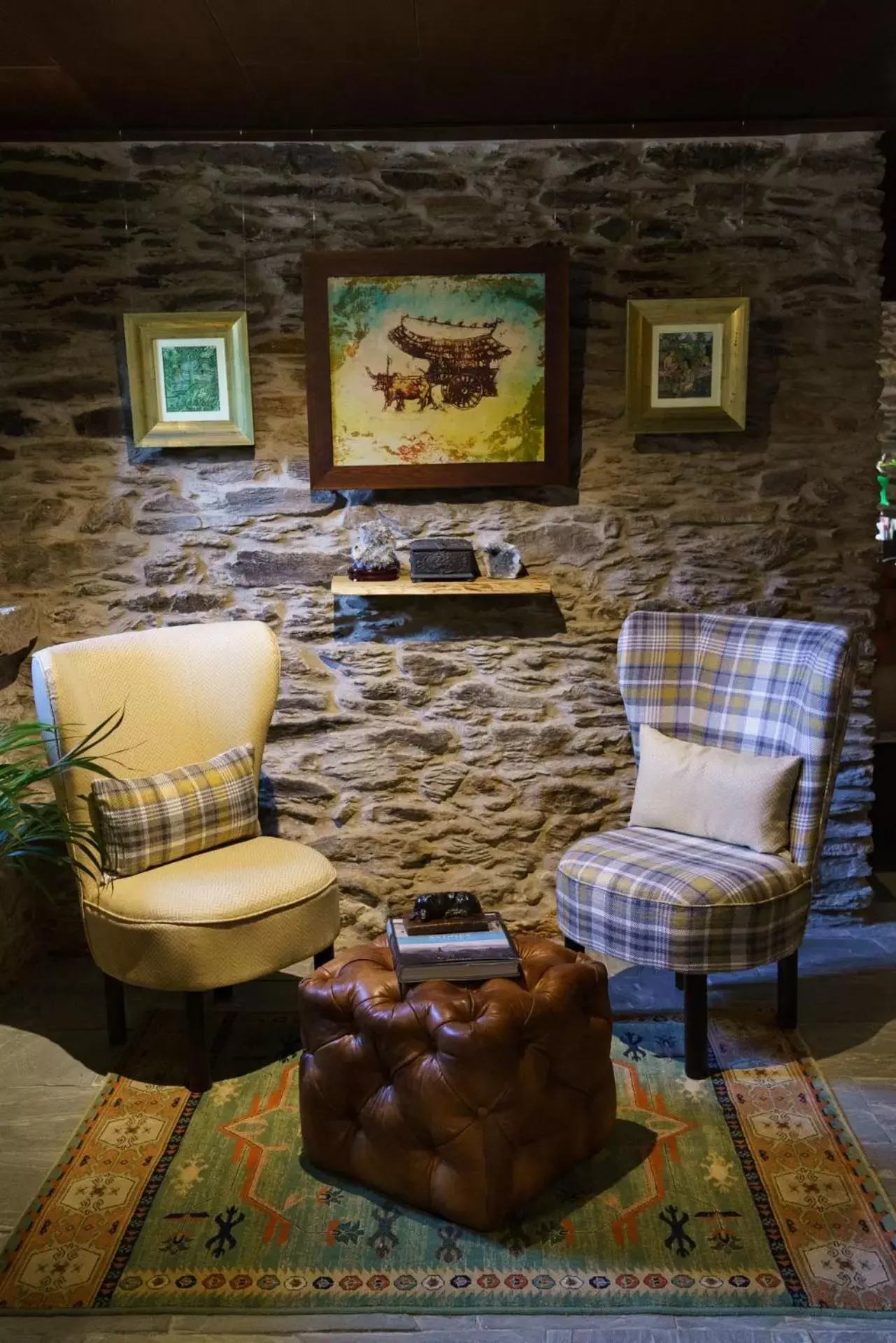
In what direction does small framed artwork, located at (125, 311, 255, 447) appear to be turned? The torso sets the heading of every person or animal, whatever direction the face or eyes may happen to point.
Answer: toward the camera

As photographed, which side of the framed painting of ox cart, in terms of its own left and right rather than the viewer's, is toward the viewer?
front

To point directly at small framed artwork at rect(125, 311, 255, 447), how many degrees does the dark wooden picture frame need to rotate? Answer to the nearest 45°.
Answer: approximately 90° to its right

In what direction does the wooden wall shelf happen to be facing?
toward the camera

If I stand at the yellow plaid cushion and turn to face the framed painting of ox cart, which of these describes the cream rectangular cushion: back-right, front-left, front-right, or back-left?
front-right

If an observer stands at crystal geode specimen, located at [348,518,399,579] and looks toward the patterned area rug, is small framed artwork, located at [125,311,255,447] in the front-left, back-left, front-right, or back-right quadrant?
back-right

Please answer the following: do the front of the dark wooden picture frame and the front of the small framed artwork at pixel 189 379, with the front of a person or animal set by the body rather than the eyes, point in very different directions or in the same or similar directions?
same or similar directions

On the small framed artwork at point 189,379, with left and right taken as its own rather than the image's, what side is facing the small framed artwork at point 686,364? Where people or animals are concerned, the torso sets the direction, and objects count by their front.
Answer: left

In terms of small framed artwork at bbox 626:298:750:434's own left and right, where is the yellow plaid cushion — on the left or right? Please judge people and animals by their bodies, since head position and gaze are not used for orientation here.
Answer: on its right

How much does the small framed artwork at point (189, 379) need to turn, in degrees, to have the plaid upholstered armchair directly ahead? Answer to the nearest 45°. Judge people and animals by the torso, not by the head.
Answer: approximately 45° to its left

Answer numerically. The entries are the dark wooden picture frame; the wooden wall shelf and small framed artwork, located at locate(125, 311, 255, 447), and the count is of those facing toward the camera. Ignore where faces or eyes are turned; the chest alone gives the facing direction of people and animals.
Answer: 3
